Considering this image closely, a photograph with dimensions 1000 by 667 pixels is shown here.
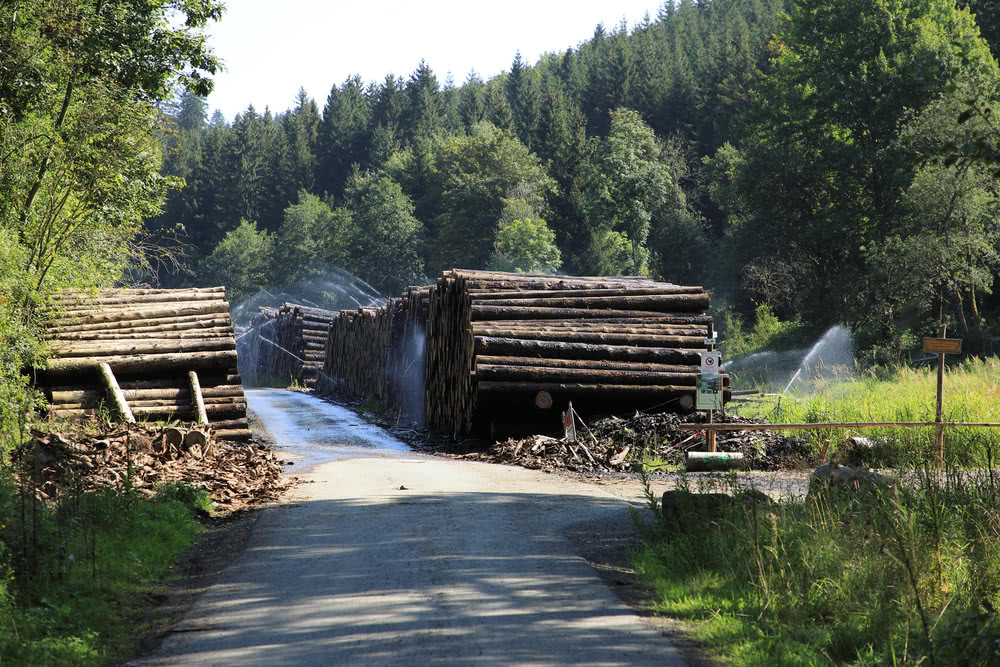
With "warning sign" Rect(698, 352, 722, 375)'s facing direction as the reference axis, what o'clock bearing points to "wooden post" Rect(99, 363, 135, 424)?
The wooden post is roughly at 3 o'clock from the warning sign.

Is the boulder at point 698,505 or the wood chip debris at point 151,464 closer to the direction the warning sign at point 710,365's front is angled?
the boulder

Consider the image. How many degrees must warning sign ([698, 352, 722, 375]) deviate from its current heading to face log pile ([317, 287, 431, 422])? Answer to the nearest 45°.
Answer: approximately 135° to its right

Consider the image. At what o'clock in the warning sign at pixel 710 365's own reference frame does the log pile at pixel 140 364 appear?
The log pile is roughly at 3 o'clock from the warning sign.

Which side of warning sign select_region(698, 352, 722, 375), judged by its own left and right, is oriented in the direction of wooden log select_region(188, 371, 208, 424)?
right

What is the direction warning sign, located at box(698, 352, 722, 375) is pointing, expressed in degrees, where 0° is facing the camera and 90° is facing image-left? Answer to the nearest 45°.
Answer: approximately 0°

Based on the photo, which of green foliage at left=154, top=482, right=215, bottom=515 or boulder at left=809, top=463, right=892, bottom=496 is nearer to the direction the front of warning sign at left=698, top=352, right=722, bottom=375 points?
the boulder

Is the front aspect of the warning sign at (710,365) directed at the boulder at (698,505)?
yes

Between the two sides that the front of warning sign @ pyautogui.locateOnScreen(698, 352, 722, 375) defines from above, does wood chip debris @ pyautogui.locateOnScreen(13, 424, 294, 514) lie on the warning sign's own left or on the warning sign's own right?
on the warning sign's own right

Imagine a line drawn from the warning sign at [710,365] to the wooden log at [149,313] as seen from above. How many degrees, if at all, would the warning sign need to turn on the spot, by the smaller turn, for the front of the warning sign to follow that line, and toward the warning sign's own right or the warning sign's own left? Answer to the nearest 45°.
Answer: approximately 90° to the warning sign's own right
